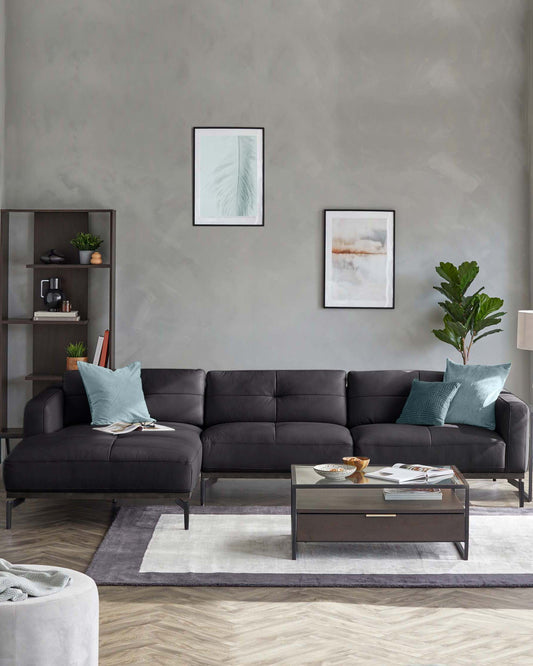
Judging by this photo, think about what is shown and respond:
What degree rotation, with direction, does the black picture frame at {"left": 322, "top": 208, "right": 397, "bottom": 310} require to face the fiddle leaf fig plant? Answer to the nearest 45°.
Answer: approximately 45° to its left

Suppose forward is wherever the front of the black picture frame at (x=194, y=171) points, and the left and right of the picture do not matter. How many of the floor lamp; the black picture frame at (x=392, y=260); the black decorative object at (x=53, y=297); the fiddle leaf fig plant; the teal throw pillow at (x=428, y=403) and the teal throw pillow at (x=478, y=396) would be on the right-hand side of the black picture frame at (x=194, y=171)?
1

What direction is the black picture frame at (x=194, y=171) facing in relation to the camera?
toward the camera

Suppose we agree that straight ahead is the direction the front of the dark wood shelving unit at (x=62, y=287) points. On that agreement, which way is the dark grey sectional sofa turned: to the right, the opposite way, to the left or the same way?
the same way

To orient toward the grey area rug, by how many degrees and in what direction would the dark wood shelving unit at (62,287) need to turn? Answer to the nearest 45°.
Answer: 0° — it already faces it

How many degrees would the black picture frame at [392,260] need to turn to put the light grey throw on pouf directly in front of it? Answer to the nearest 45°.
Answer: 0° — it already faces it

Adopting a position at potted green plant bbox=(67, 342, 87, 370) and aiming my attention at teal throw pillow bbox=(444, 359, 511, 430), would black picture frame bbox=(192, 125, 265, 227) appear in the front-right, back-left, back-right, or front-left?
front-left

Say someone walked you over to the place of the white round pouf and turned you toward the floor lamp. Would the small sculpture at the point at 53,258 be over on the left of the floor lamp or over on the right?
left

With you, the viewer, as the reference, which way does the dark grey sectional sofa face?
facing the viewer

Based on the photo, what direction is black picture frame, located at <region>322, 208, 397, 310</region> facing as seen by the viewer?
toward the camera

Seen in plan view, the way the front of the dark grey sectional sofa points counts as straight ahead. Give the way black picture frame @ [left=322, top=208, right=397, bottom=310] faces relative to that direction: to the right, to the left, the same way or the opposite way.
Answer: the same way

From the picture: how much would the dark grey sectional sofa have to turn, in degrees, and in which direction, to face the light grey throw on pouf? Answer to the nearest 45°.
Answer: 0° — it already faces it

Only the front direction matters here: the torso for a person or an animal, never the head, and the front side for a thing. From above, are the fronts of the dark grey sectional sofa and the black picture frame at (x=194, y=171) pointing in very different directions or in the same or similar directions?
same or similar directions

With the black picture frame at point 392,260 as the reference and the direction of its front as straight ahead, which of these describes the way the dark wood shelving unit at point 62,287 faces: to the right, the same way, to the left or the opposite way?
the same way

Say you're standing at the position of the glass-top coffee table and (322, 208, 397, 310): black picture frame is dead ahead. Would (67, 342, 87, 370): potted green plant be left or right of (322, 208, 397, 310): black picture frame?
left

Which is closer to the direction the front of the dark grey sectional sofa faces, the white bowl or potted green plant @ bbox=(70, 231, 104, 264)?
the white bowl

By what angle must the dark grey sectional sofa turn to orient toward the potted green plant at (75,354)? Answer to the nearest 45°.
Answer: approximately 135° to its right

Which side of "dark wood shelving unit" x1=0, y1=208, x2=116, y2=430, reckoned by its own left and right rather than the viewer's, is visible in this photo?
front
